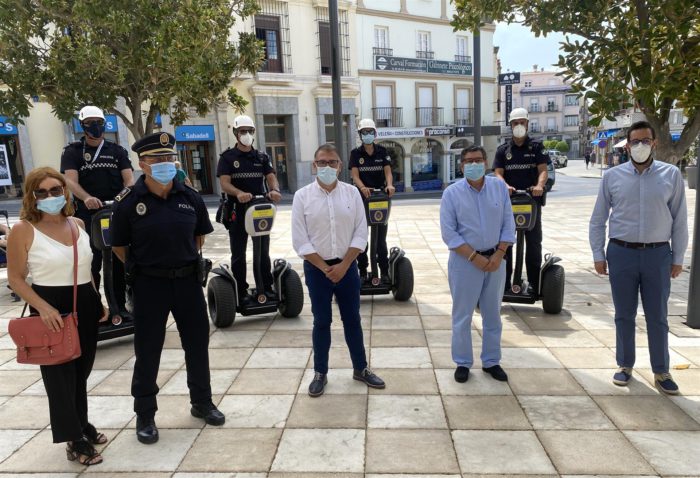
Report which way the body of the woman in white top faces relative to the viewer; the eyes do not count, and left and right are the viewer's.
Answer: facing the viewer and to the right of the viewer

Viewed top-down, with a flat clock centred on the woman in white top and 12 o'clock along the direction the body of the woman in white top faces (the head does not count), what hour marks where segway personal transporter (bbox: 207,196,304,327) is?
The segway personal transporter is roughly at 9 o'clock from the woman in white top.

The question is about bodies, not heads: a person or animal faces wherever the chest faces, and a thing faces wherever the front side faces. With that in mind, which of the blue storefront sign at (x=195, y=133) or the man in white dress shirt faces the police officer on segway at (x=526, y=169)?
the blue storefront sign

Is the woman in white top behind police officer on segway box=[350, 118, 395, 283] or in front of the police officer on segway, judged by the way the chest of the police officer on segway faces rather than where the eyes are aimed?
in front

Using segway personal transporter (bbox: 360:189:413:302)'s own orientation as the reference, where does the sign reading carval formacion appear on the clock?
The sign reading carval formacion is roughly at 6 o'clock from the segway personal transporter.

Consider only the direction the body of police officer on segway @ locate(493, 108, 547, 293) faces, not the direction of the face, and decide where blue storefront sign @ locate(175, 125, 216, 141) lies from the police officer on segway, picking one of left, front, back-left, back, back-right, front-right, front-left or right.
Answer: back-right

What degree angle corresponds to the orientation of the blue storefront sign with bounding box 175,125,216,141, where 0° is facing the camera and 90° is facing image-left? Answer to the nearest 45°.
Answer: approximately 0°

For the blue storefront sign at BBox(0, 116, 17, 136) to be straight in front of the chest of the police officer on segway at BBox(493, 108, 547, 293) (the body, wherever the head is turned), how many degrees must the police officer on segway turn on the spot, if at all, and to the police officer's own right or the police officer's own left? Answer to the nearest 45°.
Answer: approximately 135° to the police officer's own right

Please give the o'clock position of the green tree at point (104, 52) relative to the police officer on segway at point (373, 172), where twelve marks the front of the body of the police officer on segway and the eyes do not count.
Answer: The green tree is roughly at 4 o'clock from the police officer on segway.

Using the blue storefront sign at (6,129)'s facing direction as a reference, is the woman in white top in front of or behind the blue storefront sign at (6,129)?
in front

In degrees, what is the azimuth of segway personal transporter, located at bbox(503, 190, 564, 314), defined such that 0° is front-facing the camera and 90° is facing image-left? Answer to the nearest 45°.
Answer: approximately 0°
